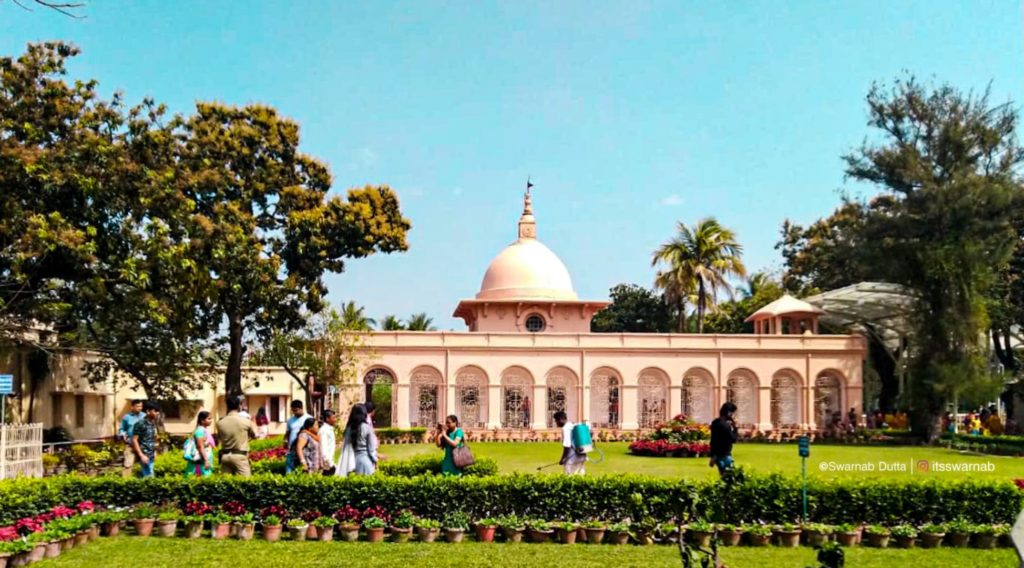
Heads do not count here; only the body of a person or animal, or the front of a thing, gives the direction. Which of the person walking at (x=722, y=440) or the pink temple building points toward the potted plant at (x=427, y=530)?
the pink temple building

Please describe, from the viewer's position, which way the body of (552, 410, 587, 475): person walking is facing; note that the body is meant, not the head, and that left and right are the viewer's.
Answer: facing to the left of the viewer

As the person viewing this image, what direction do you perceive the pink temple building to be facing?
facing the viewer

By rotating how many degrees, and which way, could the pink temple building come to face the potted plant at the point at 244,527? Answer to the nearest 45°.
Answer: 0° — it already faces it

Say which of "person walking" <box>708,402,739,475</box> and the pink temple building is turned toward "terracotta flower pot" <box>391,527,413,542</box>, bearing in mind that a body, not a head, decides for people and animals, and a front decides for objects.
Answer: the pink temple building

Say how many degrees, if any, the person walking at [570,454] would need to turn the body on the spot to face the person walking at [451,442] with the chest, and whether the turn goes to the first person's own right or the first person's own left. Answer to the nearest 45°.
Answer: approximately 45° to the first person's own left
